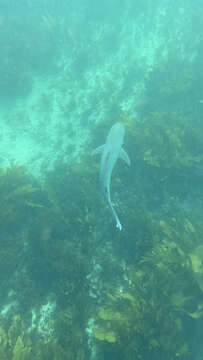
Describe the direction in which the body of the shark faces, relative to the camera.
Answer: away from the camera
